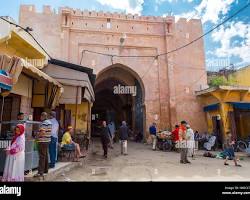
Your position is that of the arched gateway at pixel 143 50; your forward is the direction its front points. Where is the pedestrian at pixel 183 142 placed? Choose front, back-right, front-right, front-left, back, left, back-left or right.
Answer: front

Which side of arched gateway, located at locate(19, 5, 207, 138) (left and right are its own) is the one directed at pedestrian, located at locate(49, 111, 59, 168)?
front

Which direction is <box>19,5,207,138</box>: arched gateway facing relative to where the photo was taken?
toward the camera

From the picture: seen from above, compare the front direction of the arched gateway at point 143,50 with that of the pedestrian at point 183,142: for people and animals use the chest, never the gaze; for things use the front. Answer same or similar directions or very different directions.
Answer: same or similar directions

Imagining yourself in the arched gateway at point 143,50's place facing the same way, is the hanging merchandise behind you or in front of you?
in front

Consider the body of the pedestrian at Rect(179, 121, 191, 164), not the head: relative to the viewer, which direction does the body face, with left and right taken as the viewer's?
facing the viewer and to the right of the viewer

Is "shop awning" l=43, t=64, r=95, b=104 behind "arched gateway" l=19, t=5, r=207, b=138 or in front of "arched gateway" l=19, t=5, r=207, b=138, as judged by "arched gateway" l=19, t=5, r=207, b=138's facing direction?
in front

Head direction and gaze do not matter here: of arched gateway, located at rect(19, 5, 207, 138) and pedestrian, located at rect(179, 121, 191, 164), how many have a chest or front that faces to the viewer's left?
0

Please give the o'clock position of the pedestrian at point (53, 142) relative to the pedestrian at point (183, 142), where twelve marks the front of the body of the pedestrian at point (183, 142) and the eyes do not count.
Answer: the pedestrian at point (53, 142) is roughly at 3 o'clock from the pedestrian at point (183, 142).

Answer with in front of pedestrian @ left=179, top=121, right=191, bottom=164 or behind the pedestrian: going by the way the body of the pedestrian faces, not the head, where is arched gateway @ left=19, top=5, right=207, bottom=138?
behind

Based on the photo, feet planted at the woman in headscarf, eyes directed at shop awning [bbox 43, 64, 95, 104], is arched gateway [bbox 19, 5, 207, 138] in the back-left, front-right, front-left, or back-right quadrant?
front-right

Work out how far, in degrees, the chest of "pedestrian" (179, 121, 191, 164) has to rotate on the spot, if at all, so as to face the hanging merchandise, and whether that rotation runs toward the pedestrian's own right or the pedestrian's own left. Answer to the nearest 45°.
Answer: approximately 90° to the pedestrian's own right
